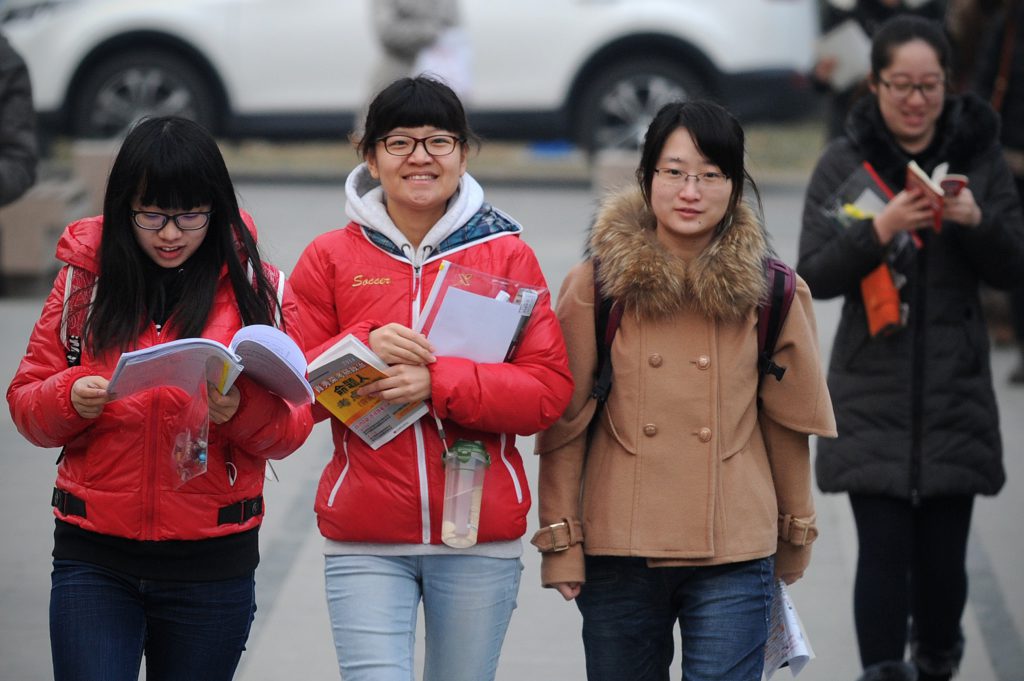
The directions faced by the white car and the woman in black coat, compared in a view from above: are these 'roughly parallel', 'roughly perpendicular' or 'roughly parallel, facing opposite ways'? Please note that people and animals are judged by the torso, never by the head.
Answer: roughly perpendicular

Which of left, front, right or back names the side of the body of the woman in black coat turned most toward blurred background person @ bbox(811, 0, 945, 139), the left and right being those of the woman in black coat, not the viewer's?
back

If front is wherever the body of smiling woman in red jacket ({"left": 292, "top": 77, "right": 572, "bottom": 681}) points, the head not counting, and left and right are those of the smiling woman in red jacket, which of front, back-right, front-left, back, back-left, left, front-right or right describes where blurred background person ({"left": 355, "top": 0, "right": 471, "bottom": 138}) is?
back

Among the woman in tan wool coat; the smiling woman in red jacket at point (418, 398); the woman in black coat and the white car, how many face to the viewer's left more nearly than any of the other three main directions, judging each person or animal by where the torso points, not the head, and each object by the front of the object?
1

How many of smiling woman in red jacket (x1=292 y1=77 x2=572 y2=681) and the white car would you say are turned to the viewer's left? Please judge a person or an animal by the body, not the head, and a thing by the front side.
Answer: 1

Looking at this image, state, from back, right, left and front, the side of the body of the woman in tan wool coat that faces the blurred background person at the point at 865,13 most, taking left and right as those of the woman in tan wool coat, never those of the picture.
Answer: back

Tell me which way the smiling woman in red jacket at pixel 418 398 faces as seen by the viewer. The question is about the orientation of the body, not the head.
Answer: toward the camera

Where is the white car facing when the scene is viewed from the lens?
facing to the left of the viewer

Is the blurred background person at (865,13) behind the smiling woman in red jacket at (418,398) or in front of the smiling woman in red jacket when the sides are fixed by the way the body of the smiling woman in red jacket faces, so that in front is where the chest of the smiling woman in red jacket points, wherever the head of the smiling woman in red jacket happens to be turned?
behind

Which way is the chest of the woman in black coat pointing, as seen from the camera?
toward the camera
